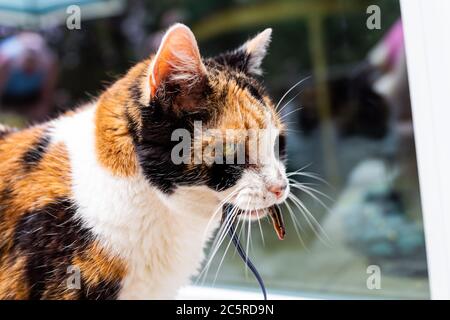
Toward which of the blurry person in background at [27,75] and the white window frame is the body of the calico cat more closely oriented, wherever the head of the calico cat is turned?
the white window frame

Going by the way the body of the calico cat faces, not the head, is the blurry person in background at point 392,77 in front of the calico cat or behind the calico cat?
in front

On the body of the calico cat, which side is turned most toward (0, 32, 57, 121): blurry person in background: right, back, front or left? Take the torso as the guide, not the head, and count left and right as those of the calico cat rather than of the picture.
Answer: left

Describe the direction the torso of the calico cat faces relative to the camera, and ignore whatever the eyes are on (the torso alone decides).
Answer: to the viewer's right

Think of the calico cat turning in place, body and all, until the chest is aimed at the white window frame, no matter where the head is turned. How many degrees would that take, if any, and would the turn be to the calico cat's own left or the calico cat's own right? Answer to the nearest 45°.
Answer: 0° — it already faces it

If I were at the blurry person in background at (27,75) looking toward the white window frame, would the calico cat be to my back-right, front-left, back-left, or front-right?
front-right

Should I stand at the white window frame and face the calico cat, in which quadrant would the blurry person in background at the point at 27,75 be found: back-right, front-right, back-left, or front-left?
front-right

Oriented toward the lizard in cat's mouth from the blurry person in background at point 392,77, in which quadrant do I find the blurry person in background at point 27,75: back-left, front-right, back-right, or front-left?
front-right

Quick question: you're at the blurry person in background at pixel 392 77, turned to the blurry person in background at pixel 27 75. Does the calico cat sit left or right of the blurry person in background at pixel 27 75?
left
